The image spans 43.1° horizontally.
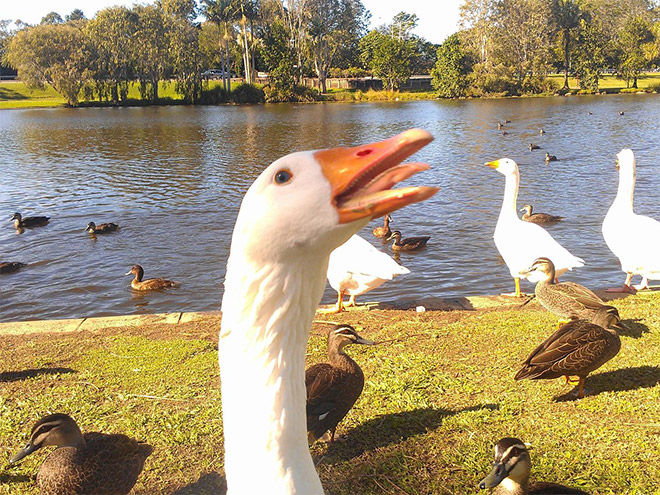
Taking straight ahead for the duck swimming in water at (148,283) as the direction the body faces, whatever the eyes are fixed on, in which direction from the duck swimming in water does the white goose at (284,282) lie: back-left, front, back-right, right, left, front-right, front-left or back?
left

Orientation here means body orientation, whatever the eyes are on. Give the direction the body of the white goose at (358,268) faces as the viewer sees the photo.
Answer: to the viewer's left

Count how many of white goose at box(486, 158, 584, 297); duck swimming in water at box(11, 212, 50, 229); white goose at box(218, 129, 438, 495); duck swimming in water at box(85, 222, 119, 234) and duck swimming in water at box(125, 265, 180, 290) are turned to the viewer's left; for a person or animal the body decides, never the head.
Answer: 4

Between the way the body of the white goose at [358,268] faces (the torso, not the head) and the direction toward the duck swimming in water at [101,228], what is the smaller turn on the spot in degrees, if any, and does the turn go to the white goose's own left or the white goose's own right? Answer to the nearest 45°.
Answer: approximately 45° to the white goose's own right

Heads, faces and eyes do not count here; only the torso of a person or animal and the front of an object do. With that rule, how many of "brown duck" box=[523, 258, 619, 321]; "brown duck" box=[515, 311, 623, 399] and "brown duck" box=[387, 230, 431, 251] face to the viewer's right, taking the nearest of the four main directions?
1

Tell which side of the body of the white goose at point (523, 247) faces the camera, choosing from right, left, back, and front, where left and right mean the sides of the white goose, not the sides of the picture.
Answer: left

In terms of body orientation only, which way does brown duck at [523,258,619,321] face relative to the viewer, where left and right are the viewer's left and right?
facing to the left of the viewer

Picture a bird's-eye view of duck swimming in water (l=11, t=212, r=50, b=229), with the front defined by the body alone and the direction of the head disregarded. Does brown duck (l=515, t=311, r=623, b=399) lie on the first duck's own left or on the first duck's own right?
on the first duck's own left
